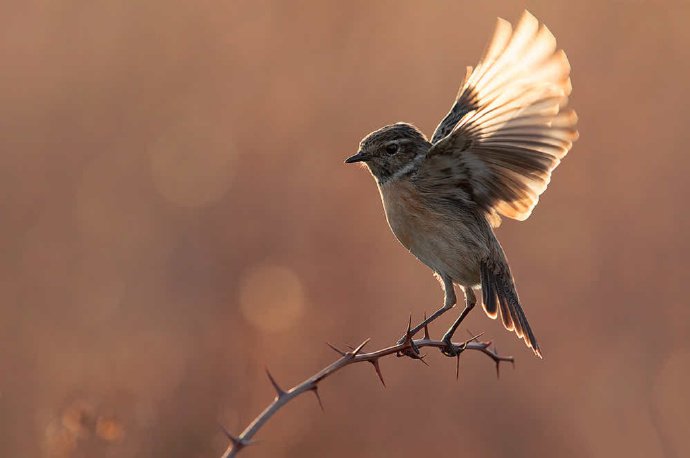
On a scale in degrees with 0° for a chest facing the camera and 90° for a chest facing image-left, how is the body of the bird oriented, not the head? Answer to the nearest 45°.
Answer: approximately 90°
